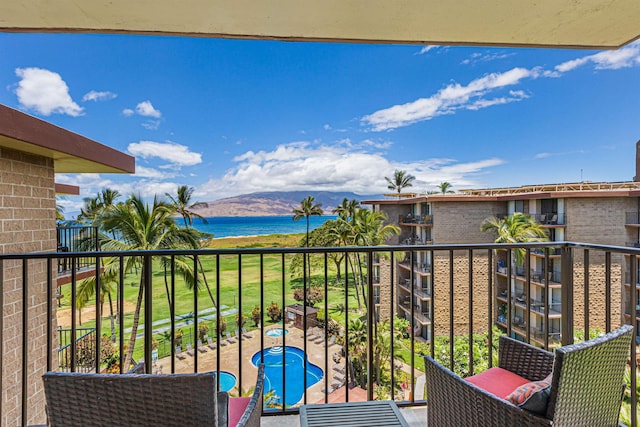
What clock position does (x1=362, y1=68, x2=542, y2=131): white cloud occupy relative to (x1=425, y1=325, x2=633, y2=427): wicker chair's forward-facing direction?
The white cloud is roughly at 1 o'clock from the wicker chair.

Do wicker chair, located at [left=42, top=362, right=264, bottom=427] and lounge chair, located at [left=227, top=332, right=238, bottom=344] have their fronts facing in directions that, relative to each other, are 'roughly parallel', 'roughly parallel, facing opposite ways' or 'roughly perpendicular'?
roughly perpendicular

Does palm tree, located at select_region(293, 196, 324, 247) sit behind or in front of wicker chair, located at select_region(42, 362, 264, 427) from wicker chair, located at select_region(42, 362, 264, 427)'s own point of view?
in front

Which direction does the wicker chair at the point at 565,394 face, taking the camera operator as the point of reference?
facing away from the viewer and to the left of the viewer

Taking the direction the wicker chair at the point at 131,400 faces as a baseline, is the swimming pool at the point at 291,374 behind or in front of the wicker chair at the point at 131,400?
in front

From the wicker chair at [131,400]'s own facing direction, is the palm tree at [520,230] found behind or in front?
in front

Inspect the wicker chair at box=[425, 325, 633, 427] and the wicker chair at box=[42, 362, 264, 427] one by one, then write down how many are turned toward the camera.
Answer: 0

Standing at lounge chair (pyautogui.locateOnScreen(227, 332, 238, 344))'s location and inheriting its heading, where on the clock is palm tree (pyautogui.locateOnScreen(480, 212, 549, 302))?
The palm tree is roughly at 11 o'clock from the lounge chair.

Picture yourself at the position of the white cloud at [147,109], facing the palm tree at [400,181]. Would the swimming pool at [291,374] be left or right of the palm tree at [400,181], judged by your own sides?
right

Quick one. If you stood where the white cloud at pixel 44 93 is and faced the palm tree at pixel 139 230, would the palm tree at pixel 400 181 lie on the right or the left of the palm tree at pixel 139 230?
left

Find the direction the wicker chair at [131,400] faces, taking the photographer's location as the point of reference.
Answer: facing away from the viewer and to the right of the viewer
